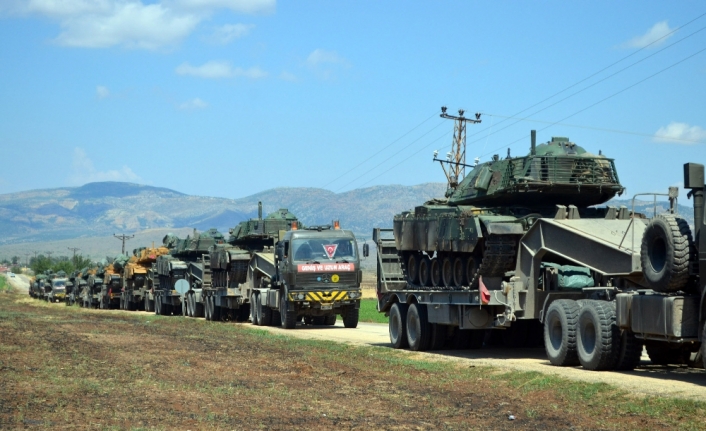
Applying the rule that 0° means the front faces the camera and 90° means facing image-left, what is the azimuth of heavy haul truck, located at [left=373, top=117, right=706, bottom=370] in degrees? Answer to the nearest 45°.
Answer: approximately 315°

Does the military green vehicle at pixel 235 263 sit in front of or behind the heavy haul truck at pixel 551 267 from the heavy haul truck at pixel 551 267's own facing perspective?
behind
